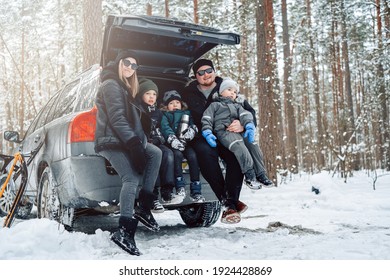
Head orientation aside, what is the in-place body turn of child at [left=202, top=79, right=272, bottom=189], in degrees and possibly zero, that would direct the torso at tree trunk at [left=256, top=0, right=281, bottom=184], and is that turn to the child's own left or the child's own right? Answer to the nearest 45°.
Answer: approximately 135° to the child's own left

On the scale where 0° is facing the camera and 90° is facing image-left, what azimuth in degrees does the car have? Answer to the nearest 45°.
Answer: approximately 135°

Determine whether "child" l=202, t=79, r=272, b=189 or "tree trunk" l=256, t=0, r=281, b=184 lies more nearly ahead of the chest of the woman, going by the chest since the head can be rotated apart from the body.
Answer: the child

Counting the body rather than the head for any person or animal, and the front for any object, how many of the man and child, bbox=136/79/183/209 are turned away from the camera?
0

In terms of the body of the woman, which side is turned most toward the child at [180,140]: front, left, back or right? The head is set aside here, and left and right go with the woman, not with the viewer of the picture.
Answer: left

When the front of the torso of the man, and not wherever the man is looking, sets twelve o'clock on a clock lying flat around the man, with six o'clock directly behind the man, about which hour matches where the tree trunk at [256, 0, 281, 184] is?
The tree trunk is roughly at 8 o'clock from the man.

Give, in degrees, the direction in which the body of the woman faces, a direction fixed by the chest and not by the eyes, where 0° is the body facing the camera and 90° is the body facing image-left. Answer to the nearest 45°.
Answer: approximately 315°

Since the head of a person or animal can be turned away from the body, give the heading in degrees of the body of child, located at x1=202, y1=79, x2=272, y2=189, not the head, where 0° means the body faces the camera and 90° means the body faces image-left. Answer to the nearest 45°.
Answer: approximately 315°

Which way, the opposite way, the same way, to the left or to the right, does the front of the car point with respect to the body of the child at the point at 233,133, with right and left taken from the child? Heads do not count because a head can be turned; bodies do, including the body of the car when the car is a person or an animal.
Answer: the opposite way

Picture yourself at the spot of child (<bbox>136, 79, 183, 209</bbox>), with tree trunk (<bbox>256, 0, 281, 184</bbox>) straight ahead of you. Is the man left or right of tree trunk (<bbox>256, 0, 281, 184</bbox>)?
right

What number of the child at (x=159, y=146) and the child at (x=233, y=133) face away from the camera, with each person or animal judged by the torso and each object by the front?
0
